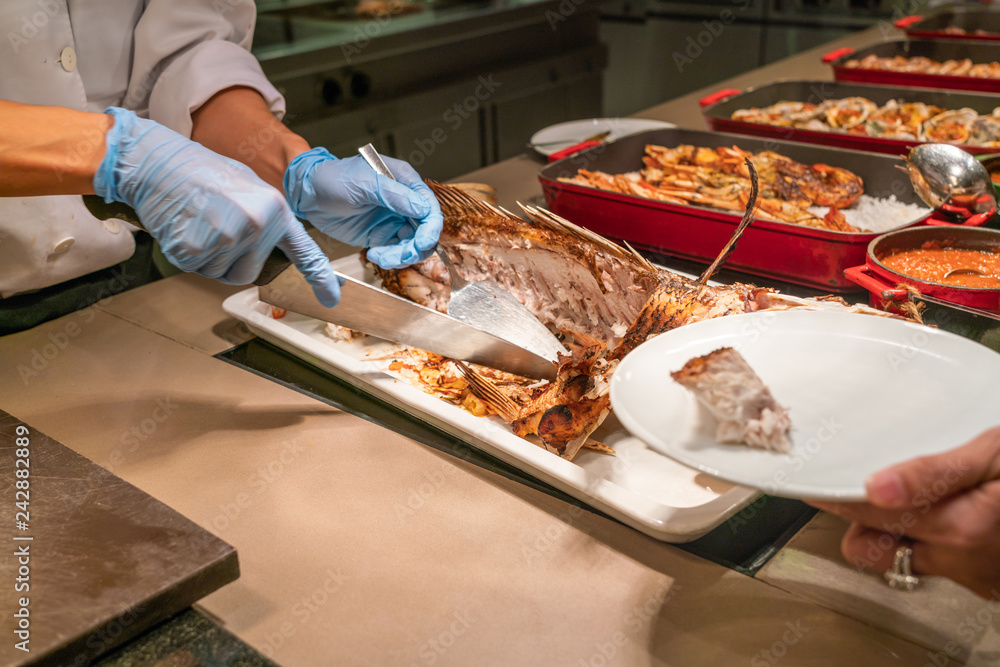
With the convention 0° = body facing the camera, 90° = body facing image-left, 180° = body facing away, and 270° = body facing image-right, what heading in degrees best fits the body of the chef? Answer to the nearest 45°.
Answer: approximately 315°

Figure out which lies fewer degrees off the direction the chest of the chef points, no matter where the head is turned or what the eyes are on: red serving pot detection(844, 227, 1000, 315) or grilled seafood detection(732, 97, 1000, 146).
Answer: the red serving pot

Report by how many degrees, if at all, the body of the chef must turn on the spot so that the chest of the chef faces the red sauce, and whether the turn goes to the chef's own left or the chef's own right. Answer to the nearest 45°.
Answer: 0° — they already face it

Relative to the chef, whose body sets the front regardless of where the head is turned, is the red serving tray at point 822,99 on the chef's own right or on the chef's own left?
on the chef's own left

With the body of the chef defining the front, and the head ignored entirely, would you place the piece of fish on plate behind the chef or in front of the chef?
in front

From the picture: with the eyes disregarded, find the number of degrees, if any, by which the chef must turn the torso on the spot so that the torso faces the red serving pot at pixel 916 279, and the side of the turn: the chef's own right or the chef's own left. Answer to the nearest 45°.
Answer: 0° — they already face it

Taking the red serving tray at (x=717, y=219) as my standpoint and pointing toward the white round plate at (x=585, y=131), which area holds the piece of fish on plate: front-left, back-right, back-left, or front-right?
back-left

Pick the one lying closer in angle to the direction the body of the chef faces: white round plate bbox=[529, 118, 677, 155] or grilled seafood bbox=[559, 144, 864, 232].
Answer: the grilled seafood

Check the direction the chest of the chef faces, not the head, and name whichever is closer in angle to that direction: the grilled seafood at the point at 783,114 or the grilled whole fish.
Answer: the grilled whole fish

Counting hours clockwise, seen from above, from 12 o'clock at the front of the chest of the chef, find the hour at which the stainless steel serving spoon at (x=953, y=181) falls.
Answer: The stainless steel serving spoon is roughly at 11 o'clock from the chef.

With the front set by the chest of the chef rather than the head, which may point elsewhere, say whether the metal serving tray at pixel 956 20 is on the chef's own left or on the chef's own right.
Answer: on the chef's own left

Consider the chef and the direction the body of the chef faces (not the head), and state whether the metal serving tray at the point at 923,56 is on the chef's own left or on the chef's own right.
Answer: on the chef's own left
